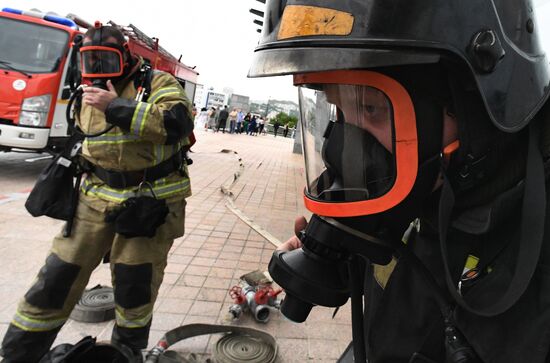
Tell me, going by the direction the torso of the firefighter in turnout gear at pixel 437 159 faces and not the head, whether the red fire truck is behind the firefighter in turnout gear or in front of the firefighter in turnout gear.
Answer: in front

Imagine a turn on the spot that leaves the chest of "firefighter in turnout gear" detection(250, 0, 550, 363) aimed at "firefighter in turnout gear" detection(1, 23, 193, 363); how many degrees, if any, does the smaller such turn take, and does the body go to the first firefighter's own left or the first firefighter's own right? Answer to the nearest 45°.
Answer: approximately 45° to the first firefighter's own right

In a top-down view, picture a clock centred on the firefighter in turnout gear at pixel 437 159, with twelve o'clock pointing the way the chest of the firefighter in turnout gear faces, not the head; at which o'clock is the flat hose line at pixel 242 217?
The flat hose line is roughly at 2 o'clock from the firefighter in turnout gear.

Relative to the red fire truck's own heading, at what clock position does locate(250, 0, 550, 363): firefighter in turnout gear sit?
The firefighter in turnout gear is roughly at 10 o'clock from the red fire truck.

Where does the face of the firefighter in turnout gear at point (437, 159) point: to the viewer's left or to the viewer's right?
to the viewer's left

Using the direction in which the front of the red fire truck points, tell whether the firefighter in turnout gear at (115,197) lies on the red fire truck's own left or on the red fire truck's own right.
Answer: on the red fire truck's own left

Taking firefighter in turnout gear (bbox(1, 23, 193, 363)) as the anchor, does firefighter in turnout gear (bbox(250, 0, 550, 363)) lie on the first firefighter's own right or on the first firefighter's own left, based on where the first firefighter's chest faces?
on the first firefighter's own left

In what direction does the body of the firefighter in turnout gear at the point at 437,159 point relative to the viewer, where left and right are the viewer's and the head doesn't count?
facing to the left of the viewer

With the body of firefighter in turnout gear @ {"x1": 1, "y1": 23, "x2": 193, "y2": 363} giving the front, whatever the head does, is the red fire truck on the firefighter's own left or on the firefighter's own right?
on the firefighter's own right

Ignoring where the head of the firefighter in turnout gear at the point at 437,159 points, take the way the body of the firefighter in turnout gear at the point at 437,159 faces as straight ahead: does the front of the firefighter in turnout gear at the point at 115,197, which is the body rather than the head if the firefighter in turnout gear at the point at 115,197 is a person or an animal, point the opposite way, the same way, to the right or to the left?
to the left
